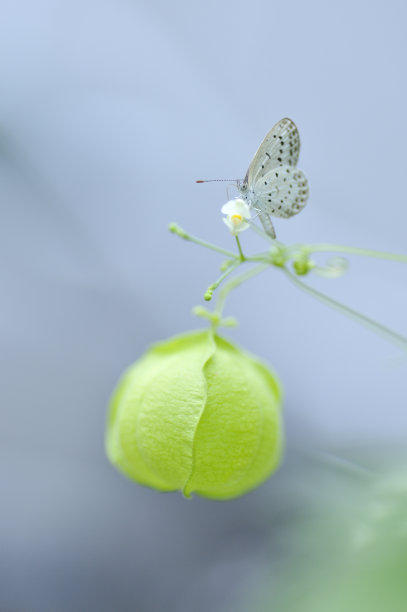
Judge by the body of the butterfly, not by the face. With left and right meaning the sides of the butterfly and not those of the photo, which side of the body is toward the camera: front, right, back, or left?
left
